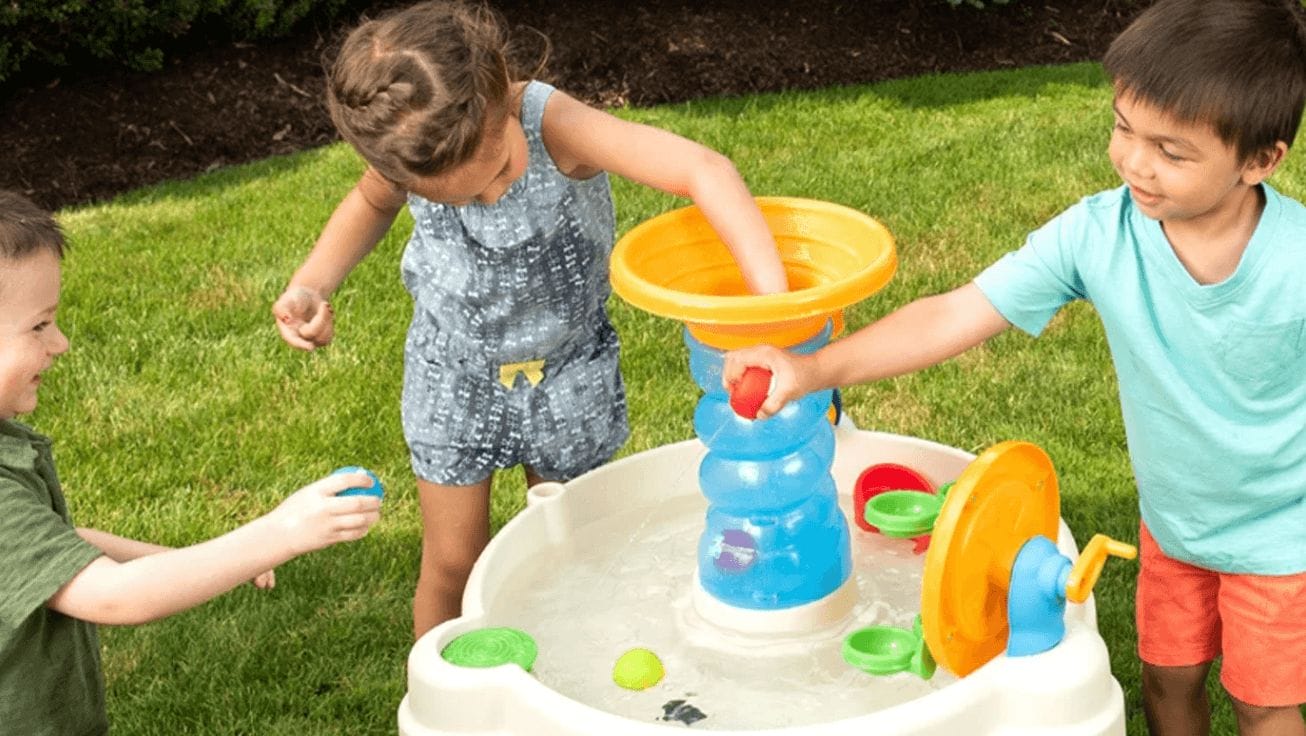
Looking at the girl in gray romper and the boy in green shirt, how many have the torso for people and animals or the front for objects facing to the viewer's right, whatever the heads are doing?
1

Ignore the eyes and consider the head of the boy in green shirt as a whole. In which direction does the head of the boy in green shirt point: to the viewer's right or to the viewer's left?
to the viewer's right

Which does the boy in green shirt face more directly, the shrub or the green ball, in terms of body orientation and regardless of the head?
the green ball

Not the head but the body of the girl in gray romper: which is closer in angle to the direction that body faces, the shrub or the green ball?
the green ball

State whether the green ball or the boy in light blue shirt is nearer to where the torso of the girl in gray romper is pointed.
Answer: the green ball

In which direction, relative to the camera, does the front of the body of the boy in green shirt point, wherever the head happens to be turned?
to the viewer's right

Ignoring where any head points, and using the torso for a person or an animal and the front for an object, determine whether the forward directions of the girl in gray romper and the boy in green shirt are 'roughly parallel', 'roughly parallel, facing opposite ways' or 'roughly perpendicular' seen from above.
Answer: roughly perpendicular

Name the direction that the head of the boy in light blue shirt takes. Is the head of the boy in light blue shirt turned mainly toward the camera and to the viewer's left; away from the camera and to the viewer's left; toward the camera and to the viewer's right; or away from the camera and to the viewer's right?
toward the camera and to the viewer's left

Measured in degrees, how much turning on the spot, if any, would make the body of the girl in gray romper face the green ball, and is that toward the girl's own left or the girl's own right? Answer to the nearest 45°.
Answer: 0° — they already face it

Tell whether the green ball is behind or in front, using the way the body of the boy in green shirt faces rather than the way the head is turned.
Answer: in front

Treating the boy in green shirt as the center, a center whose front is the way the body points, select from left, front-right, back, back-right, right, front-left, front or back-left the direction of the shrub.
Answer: left

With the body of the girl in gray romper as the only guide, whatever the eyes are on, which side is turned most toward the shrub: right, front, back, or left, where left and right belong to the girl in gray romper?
back
